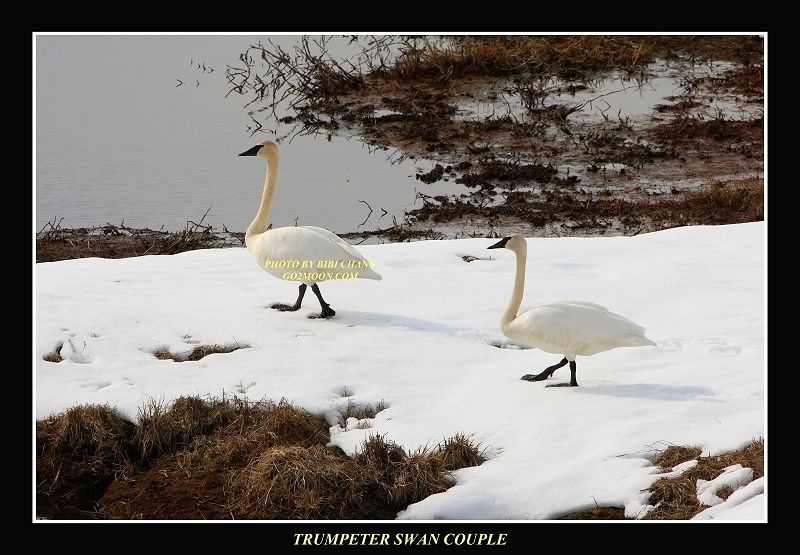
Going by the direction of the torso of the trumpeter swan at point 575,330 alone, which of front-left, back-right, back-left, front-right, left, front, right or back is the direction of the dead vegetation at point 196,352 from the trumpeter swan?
front

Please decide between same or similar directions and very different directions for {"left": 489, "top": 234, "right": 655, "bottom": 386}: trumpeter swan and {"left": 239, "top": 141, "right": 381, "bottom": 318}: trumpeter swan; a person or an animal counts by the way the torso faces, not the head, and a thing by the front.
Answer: same or similar directions

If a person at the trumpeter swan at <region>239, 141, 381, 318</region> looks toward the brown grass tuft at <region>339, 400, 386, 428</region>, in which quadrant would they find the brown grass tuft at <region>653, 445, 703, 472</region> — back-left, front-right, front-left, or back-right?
front-left

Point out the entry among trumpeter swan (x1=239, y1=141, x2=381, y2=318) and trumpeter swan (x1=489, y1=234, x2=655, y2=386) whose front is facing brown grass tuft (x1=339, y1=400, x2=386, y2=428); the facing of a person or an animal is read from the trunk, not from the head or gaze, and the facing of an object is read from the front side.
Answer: trumpeter swan (x1=489, y1=234, x2=655, y2=386)

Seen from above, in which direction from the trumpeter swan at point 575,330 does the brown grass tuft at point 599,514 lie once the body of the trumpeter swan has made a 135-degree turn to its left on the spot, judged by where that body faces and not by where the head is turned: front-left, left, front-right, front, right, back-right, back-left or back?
front-right

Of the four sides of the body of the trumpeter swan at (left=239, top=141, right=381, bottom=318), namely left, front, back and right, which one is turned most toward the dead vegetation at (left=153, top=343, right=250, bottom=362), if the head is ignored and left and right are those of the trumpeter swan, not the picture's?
left

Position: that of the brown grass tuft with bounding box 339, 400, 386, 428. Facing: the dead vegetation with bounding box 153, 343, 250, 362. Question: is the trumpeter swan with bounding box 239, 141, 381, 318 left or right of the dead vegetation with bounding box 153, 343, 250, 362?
right

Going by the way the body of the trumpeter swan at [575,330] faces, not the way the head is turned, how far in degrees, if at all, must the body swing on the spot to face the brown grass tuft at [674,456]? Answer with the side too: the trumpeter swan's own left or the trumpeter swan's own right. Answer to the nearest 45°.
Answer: approximately 135° to the trumpeter swan's own left

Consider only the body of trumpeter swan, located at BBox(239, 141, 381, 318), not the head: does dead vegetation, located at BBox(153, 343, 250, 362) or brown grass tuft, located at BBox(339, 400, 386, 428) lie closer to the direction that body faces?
the dead vegetation

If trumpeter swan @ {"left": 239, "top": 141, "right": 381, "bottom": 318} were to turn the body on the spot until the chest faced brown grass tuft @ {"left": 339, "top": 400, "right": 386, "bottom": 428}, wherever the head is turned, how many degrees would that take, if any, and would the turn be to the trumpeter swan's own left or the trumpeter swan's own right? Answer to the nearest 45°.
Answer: approximately 90° to the trumpeter swan's own left

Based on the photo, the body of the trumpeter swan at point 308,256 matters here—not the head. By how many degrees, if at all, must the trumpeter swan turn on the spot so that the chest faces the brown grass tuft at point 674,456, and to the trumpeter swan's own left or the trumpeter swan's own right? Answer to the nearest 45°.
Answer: approximately 135° to the trumpeter swan's own left

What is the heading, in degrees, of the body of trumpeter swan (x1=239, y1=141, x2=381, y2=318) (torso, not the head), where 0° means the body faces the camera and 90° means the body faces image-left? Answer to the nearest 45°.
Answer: approximately 90°

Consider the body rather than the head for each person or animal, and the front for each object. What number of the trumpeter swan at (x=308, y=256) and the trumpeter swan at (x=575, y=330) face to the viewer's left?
2

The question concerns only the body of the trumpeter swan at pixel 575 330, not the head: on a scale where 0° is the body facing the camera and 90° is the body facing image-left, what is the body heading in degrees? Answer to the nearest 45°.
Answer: approximately 90°

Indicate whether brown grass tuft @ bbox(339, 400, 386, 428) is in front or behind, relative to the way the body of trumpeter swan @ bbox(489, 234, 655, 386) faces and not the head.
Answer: in front
